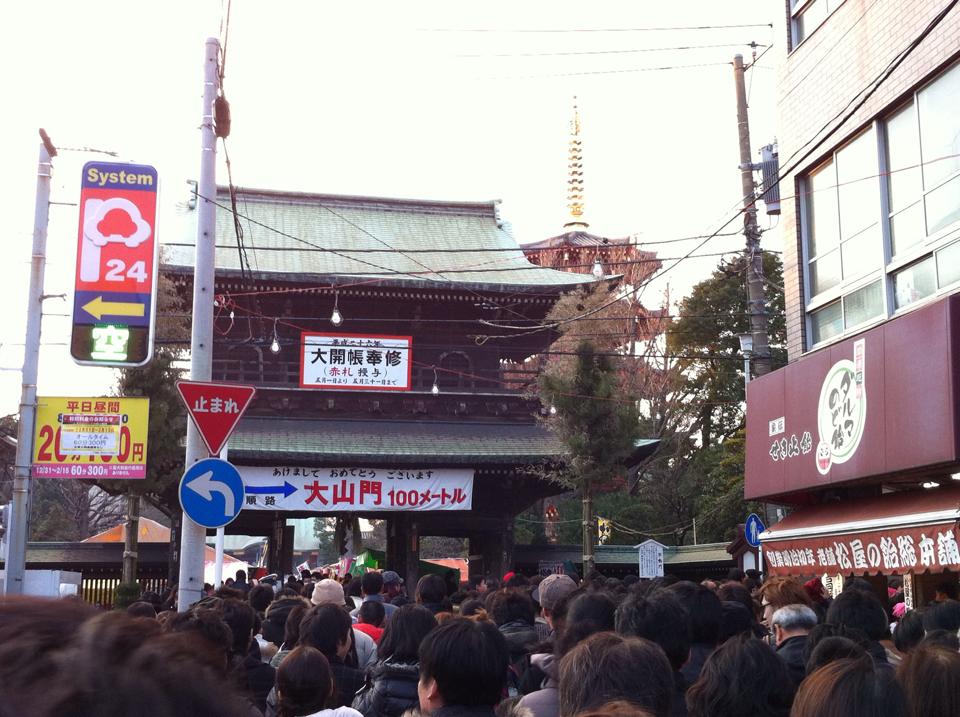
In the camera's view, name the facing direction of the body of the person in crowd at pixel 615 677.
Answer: away from the camera

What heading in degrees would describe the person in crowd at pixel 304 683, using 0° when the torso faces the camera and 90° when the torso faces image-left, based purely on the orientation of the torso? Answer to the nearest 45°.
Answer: approximately 180°

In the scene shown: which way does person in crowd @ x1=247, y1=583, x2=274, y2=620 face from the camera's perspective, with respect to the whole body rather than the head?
away from the camera

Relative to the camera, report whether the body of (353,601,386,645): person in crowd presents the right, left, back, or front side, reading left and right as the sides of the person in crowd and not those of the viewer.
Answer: back

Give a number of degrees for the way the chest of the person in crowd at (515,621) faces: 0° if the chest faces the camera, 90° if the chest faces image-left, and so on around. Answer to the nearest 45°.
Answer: approximately 180°

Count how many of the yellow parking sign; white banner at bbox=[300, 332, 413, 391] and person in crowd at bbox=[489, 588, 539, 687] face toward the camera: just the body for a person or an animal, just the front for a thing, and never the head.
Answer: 2

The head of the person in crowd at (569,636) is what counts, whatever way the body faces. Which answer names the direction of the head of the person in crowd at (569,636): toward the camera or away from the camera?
away from the camera

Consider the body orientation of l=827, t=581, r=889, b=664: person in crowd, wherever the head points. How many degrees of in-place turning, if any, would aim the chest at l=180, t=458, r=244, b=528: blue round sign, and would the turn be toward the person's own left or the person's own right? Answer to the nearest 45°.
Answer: approximately 90° to the person's own left

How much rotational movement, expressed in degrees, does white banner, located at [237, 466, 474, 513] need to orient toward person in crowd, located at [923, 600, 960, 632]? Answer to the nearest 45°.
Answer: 0° — it already faces them

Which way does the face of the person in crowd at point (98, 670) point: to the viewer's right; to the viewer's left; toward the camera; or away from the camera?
away from the camera

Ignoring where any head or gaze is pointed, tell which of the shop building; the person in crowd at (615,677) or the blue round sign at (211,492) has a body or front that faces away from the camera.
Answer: the person in crowd

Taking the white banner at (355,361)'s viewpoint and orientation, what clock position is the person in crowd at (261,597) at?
The person in crowd is roughly at 12 o'clock from the white banner.

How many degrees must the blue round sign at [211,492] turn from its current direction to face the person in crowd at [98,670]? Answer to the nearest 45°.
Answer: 0° — it already faces them

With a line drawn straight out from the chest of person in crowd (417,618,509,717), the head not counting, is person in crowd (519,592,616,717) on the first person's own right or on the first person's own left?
on the first person's own right

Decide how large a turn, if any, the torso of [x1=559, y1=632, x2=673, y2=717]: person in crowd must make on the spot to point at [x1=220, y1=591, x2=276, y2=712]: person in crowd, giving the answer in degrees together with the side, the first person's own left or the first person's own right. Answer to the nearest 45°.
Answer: approximately 45° to the first person's own left

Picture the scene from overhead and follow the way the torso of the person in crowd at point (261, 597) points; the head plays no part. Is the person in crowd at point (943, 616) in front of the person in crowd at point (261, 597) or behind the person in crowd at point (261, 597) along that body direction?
behind

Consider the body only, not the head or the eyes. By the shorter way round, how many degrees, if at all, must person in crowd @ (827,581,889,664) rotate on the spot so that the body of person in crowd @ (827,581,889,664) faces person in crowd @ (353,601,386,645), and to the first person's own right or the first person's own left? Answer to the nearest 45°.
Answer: approximately 90° to the first person's own left

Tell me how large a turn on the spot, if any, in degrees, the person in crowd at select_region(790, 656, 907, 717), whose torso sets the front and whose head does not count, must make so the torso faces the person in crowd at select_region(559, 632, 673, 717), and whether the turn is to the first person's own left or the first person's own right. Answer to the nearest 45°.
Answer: approximately 45° to the first person's own left
